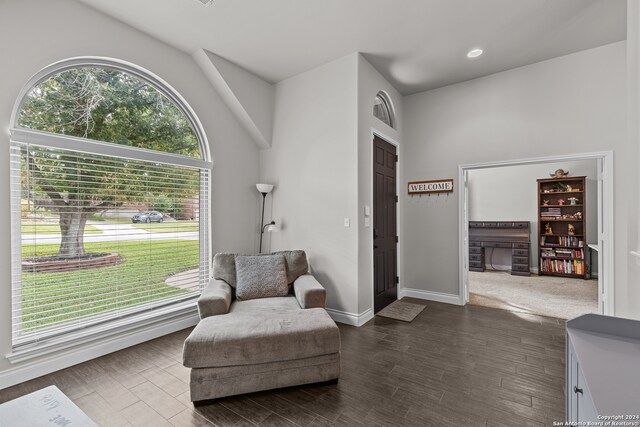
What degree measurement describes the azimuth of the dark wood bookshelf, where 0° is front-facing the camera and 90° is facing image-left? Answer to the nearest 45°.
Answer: approximately 0°

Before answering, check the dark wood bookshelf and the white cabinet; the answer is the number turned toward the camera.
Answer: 1

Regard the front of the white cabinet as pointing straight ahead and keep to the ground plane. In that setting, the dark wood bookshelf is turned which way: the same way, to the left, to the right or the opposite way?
to the left

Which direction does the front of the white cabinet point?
to the viewer's left

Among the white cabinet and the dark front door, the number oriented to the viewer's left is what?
1

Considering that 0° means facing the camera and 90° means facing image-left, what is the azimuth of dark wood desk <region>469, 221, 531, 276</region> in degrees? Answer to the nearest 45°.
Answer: approximately 0°

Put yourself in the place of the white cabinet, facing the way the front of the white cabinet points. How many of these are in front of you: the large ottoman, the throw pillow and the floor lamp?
3

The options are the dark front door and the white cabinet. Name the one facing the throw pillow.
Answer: the white cabinet

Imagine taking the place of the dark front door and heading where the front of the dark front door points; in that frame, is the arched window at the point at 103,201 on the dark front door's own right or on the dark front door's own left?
on the dark front door's own right

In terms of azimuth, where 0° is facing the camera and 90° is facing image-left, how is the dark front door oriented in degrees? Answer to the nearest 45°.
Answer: approximately 315°

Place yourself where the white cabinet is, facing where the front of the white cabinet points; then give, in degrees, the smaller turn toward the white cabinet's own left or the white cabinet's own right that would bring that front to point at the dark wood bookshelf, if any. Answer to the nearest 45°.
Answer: approximately 90° to the white cabinet's own right

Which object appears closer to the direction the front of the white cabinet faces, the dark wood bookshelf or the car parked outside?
the car parked outside

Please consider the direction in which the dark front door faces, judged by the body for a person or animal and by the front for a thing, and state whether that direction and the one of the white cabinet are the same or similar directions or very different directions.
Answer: very different directions
